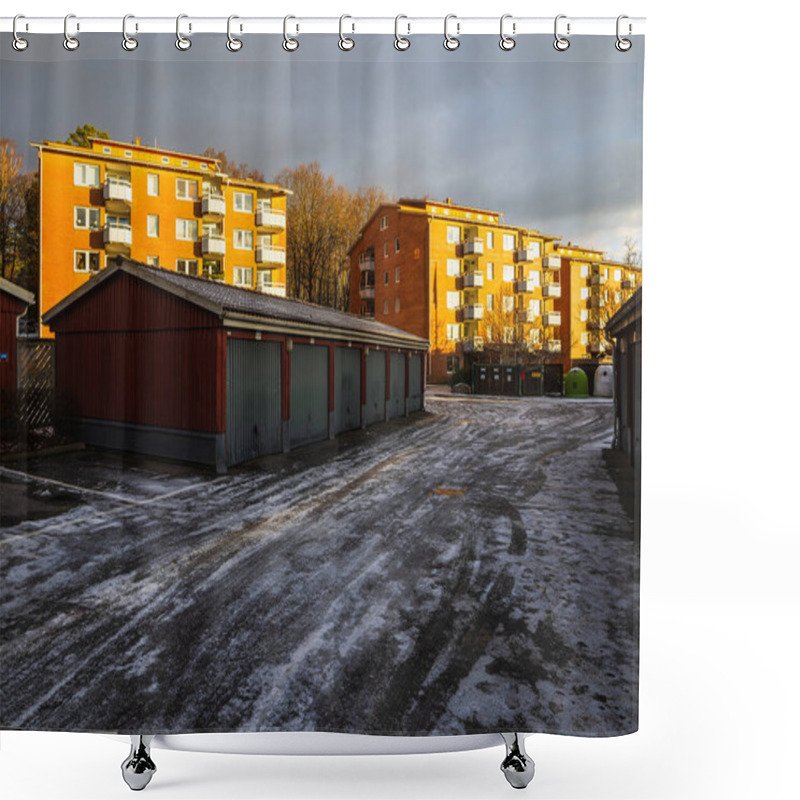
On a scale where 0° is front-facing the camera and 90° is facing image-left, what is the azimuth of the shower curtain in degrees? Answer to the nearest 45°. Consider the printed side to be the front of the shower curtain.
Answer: approximately 0°
